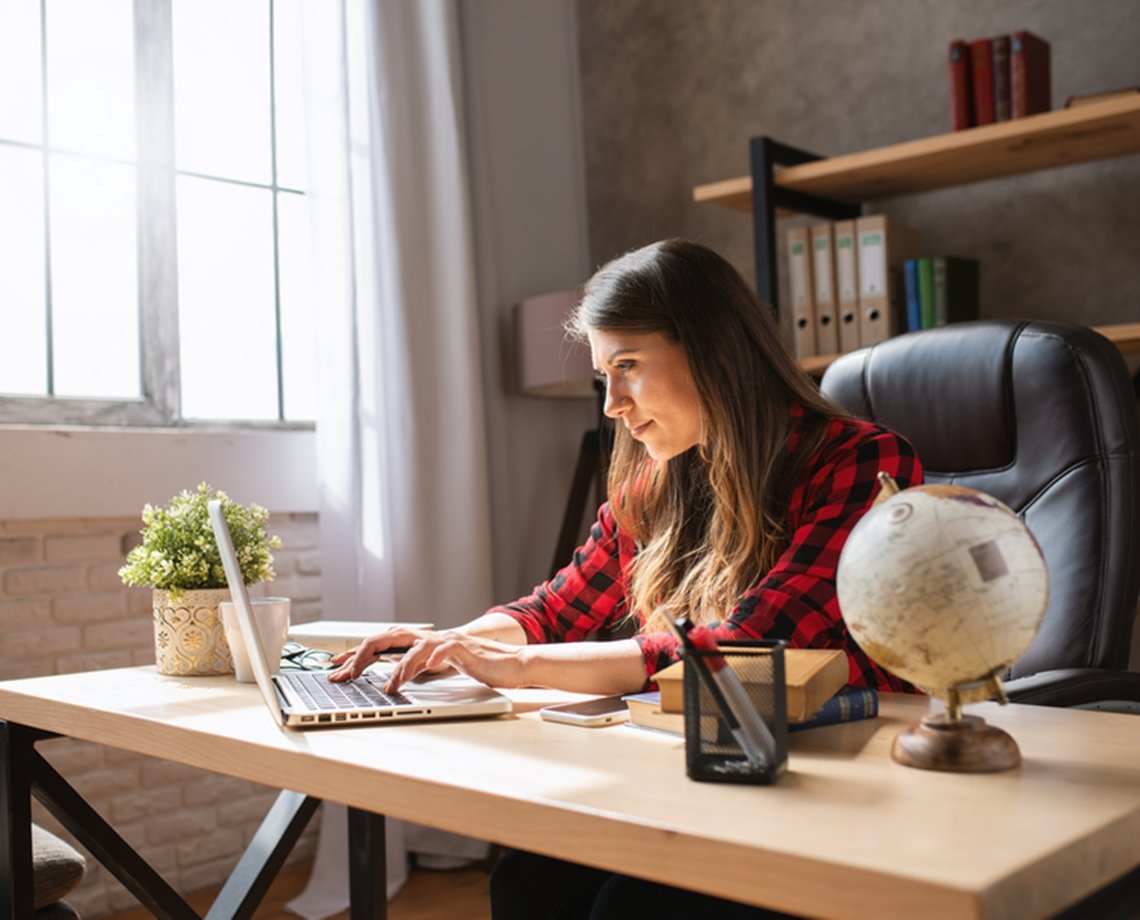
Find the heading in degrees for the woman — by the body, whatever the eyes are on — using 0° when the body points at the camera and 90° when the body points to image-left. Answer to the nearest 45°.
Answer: approximately 45°

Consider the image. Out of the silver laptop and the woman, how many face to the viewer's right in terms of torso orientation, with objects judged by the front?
1

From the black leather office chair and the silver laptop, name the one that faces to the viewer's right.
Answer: the silver laptop

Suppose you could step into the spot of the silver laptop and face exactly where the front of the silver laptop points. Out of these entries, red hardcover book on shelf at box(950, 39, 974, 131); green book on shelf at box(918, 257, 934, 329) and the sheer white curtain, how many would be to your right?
0

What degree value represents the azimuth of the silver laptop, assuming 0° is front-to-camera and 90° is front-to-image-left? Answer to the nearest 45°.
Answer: approximately 270°

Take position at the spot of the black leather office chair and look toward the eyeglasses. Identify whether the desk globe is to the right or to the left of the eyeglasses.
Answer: left

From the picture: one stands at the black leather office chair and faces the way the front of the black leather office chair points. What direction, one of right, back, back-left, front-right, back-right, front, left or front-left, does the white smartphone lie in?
front

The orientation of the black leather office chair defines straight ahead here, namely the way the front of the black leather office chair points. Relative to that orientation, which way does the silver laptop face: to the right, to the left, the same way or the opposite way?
the opposite way

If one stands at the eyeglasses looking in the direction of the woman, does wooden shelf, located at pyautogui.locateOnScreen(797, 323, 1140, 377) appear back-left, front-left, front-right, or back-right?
front-left

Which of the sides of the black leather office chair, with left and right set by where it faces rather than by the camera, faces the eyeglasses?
front

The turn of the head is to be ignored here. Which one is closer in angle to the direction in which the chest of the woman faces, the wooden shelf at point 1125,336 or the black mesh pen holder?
the black mesh pen holder

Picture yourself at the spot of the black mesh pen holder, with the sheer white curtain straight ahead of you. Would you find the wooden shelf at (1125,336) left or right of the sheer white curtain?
right

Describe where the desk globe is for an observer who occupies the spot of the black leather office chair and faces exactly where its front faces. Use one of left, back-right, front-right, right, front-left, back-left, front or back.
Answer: front-left

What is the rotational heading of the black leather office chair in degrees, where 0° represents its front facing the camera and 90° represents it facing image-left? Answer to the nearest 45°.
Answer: approximately 45°

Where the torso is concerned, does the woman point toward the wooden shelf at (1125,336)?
no

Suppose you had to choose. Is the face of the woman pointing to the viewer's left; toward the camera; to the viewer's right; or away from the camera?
to the viewer's left

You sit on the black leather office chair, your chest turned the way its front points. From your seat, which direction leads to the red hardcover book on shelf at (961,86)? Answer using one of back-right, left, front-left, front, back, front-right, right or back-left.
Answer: back-right

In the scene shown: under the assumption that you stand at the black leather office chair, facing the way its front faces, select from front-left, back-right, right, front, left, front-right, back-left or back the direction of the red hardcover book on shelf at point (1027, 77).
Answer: back-right
